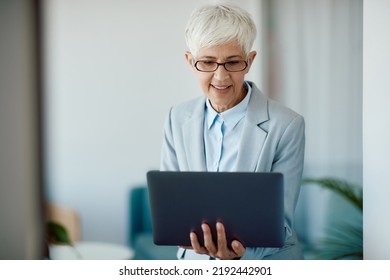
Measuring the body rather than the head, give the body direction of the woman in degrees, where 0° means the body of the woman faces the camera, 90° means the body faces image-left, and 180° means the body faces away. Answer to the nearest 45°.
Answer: approximately 0°

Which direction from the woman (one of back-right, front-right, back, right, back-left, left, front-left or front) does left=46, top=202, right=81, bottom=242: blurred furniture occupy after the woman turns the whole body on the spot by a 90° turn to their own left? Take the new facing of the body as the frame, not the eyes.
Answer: back

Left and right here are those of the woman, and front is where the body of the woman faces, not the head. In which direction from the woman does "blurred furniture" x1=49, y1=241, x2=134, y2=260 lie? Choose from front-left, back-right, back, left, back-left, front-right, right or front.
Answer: right
